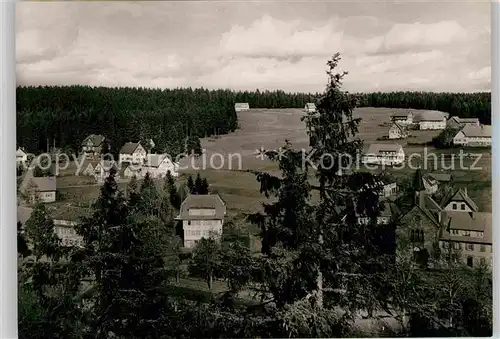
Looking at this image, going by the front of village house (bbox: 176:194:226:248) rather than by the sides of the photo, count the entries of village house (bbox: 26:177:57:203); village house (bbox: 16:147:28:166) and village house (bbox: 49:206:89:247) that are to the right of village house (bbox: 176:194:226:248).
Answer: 3

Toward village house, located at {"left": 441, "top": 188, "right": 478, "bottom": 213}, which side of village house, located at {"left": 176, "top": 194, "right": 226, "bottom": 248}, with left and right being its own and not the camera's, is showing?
left

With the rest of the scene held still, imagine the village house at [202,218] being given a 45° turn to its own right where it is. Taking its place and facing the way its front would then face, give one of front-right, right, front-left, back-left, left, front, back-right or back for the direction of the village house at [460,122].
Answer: back-left

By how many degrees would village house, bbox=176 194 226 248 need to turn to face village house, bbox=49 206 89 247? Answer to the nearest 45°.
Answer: approximately 90° to its right

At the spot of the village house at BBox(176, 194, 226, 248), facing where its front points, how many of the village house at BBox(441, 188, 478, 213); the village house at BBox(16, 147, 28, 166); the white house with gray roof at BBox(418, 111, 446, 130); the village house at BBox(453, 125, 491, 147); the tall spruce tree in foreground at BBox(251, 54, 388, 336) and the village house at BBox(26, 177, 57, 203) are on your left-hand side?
4

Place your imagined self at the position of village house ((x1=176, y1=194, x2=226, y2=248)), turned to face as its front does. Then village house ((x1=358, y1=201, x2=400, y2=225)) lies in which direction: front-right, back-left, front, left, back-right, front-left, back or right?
left

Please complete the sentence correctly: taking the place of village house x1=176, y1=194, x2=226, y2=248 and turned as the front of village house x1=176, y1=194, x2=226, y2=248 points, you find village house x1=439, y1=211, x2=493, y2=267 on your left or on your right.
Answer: on your left

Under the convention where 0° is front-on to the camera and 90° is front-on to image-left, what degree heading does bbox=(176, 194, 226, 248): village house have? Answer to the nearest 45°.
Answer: approximately 0°

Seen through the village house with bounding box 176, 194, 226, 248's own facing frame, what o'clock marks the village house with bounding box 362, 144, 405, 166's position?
the village house with bounding box 362, 144, 405, 166 is roughly at 7 o'clock from the village house with bounding box 176, 194, 226, 248.
